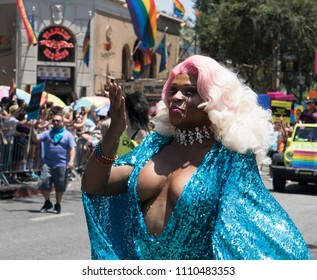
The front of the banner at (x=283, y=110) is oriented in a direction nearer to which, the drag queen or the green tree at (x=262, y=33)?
the drag queen

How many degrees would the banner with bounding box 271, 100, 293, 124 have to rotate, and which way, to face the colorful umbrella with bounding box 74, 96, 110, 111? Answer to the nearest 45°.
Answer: approximately 90° to its right

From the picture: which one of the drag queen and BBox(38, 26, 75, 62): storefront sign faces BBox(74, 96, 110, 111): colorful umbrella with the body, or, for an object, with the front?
the storefront sign

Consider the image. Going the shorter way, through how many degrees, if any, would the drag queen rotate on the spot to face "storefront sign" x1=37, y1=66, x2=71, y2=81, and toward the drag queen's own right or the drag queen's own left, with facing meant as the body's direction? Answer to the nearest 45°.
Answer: approximately 135° to the drag queen's own right

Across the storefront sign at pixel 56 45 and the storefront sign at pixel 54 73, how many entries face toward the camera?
2

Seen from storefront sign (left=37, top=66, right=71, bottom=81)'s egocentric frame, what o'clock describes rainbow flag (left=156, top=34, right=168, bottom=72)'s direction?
The rainbow flag is roughly at 9 o'clock from the storefront sign.

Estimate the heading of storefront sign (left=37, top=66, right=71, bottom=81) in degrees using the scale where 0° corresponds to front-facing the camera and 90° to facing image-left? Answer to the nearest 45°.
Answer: approximately 0°

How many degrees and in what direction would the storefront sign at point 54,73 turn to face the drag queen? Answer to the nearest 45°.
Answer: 0° — it already faces them

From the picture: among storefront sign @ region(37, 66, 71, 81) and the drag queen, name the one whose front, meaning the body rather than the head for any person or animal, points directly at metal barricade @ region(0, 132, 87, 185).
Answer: the storefront sign

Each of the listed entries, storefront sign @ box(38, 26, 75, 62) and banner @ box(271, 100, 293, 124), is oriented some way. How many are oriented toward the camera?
2

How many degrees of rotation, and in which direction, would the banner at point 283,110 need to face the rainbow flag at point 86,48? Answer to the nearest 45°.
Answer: approximately 135° to its right

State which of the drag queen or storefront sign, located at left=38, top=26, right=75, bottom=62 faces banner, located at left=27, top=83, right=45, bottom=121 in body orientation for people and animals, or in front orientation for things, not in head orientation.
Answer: the storefront sign
